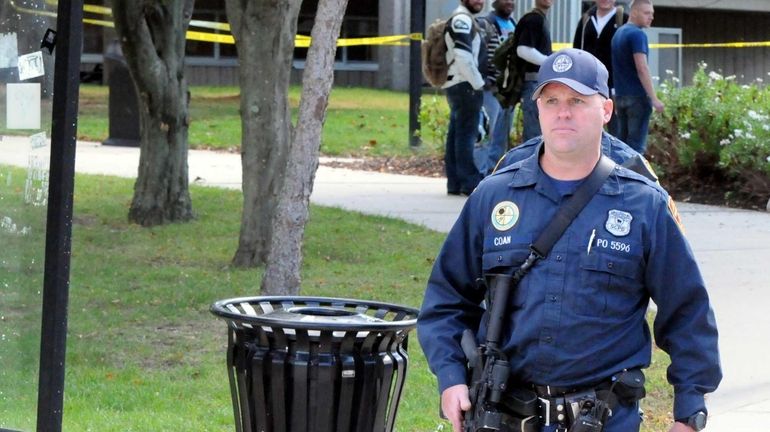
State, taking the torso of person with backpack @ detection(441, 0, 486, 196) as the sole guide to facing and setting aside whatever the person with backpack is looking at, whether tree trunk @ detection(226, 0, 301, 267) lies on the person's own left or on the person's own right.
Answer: on the person's own right

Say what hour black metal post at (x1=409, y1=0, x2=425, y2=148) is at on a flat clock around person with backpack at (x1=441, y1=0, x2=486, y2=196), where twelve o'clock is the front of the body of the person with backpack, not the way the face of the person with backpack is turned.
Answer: The black metal post is roughly at 9 o'clock from the person with backpack.

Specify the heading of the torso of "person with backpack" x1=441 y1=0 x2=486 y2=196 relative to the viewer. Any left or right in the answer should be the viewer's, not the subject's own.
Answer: facing to the right of the viewer

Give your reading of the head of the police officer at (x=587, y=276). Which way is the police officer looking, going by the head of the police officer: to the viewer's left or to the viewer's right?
to the viewer's left

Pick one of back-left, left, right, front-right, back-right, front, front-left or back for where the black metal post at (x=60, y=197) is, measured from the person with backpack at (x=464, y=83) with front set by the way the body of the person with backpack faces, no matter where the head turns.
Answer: right

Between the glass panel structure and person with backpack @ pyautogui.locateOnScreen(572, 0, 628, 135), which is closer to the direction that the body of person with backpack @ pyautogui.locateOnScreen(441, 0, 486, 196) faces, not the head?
the person with backpack

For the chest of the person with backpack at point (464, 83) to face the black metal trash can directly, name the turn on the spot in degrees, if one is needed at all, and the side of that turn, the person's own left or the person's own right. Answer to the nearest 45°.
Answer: approximately 90° to the person's own right

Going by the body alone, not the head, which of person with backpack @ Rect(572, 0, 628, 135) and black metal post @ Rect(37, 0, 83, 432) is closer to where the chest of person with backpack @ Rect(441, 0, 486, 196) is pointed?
the person with backpack

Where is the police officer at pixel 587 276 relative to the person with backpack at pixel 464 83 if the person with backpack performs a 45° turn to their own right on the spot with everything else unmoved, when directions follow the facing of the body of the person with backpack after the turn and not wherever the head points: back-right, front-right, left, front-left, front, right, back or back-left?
front-right

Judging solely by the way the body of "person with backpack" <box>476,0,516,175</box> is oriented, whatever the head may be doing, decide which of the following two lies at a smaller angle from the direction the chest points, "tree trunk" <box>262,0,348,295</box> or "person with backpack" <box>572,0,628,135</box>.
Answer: the tree trunk

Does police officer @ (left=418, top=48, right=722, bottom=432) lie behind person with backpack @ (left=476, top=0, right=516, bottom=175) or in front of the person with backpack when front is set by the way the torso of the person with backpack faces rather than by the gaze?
in front
